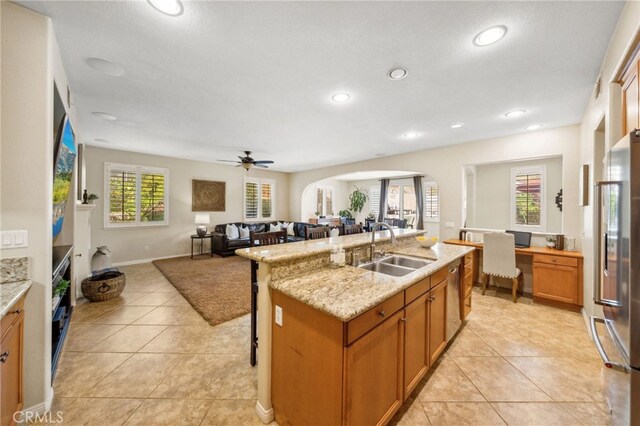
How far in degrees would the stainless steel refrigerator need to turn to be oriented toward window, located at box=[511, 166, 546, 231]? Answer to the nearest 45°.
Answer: approximately 90° to its right

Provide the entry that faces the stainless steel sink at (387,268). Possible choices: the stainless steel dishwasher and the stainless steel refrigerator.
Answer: the stainless steel refrigerator

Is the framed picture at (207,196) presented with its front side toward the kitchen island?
yes

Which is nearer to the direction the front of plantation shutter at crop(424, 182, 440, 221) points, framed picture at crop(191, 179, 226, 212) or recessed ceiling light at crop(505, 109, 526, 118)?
the recessed ceiling light

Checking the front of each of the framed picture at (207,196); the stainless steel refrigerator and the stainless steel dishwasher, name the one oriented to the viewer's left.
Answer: the stainless steel refrigerator

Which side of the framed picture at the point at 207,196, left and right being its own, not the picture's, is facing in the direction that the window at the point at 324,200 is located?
left

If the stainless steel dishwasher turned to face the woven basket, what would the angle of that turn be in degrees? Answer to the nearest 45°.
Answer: approximately 180°

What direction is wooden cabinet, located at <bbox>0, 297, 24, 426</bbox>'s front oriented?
to the viewer's right

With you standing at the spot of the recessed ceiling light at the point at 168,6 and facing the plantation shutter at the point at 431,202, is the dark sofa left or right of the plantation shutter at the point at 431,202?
left

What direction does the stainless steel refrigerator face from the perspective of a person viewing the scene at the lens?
facing to the left of the viewer
